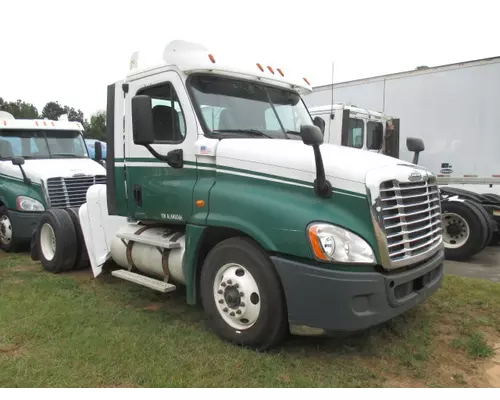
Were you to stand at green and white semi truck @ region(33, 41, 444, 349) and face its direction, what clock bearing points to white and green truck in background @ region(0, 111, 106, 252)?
The white and green truck in background is roughly at 6 o'clock from the green and white semi truck.

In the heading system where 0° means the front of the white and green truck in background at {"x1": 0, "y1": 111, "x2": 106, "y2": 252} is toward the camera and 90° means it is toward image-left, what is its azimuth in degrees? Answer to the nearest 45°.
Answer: approximately 315°

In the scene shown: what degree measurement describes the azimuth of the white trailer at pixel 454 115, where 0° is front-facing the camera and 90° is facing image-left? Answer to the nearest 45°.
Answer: approximately 135°

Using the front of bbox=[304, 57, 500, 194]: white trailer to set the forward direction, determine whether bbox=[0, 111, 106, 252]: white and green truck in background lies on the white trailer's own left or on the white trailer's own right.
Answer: on the white trailer's own left

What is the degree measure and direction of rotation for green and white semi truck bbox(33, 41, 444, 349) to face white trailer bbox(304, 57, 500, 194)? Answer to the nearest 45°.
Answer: approximately 90° to its left
